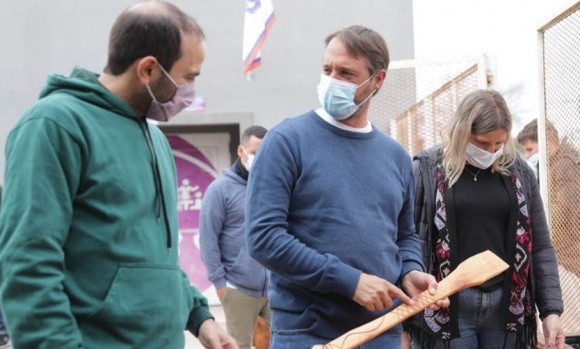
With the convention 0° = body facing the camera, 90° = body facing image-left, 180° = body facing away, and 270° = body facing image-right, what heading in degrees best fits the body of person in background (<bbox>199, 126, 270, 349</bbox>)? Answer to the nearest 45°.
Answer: approximately 315°

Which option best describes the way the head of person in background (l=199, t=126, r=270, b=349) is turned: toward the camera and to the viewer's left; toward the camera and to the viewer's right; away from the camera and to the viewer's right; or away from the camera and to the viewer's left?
toward the camera and to the viewer's right

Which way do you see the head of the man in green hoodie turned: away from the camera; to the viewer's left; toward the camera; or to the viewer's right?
to the viewer's right

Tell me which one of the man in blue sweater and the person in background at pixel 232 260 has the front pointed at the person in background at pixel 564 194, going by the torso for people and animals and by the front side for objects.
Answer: the person in background at pixel 232 260

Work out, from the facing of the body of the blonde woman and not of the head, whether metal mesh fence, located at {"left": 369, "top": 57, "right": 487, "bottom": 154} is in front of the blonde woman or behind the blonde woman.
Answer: behind

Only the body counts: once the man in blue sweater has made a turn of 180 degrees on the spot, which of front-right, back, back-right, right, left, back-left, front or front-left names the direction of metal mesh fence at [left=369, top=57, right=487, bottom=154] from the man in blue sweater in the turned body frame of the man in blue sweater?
front-right

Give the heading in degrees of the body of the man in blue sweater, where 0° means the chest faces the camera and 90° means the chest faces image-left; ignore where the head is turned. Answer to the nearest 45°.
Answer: approximately 315°

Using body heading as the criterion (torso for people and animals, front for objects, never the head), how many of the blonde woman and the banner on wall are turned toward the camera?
2

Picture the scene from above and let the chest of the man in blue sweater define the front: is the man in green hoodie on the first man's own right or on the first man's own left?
on the first man's own right
